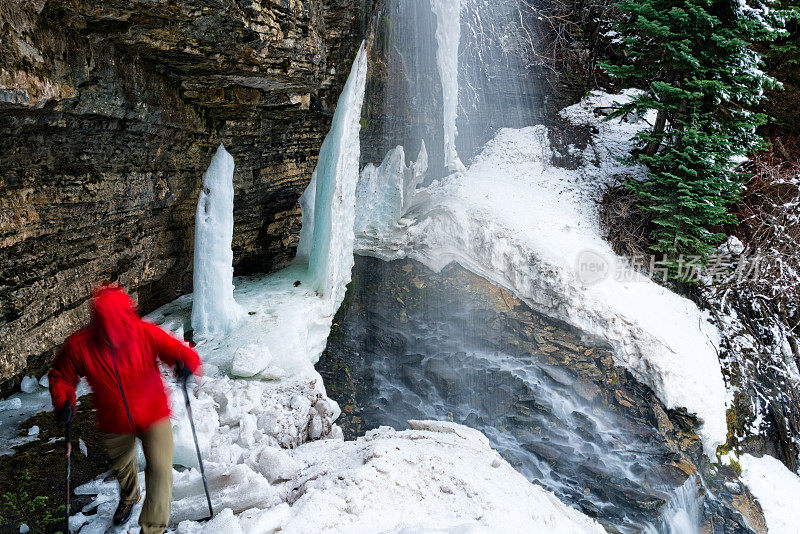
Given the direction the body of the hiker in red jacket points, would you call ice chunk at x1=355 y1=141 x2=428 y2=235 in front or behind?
behind

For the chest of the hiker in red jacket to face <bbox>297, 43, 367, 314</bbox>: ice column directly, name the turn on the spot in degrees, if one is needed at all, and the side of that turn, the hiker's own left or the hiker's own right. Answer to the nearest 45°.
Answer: approximately 135° to the hiker's own left

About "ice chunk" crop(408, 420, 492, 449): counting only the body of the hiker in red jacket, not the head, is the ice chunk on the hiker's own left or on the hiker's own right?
on the hiker's own left

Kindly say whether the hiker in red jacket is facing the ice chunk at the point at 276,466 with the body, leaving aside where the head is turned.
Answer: no

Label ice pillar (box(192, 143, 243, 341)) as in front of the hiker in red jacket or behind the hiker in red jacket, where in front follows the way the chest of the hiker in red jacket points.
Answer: behind

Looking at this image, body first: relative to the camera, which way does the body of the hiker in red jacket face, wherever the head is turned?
toward the camera

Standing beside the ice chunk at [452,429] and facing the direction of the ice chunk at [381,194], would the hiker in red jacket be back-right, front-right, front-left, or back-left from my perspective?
back-left

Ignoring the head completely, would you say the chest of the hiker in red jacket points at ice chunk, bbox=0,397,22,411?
no
